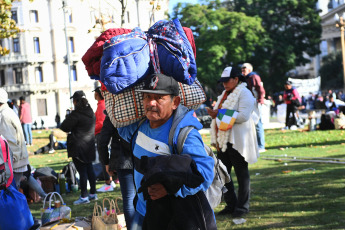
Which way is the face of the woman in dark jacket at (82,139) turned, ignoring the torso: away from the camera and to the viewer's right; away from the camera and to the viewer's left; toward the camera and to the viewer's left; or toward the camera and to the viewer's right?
away from the camera and to the viewer's left

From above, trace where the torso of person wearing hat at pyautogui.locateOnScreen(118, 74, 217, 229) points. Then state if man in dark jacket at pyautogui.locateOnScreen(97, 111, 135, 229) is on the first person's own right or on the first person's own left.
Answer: on the first person's own right

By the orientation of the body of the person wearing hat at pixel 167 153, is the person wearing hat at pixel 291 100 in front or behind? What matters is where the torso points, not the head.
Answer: behind

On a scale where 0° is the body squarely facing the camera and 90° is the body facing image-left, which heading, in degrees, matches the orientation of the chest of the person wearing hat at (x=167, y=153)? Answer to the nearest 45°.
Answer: approximately 45°

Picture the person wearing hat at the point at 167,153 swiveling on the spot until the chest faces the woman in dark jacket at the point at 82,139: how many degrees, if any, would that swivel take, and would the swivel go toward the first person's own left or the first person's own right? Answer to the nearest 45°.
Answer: approximately 135° to the first person's own right
